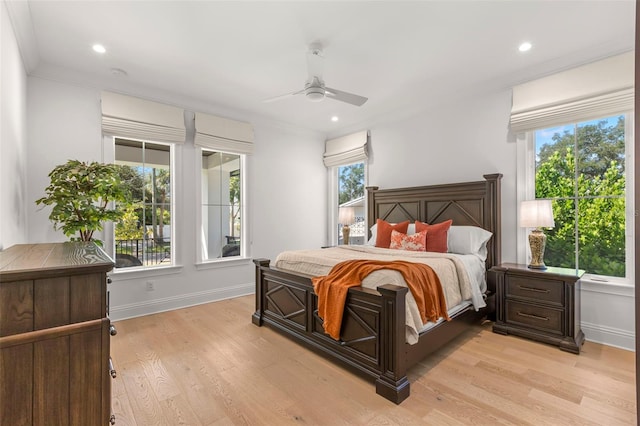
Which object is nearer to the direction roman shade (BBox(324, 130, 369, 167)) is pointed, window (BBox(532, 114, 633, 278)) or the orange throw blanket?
the orange throw blanket

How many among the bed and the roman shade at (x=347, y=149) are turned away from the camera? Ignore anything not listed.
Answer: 0

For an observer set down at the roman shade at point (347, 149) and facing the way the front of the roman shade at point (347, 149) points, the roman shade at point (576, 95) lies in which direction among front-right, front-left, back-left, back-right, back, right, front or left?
left

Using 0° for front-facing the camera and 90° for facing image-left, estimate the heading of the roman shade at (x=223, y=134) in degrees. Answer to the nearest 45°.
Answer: approximately 315°

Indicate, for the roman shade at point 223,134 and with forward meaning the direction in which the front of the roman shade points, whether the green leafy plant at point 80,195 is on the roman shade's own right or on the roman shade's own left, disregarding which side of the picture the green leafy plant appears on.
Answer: on the roman shade's own right

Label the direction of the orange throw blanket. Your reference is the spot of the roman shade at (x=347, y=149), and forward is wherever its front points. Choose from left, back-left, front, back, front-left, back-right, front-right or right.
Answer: front-left
